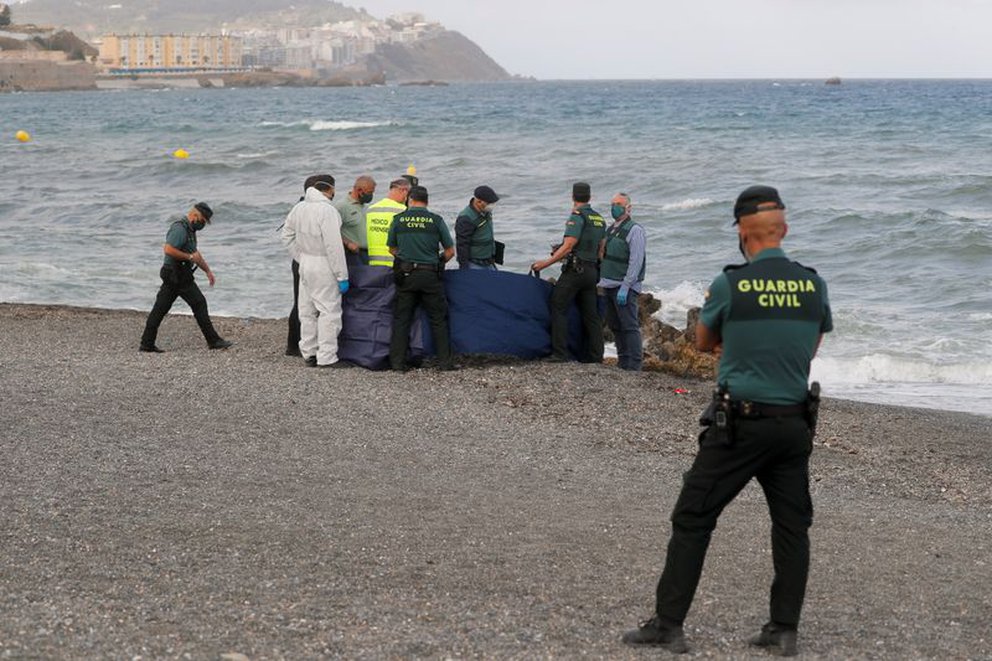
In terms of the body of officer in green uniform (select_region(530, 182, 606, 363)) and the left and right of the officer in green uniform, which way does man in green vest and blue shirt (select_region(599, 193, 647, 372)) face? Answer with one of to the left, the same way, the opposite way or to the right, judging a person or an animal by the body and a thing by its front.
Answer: to the left

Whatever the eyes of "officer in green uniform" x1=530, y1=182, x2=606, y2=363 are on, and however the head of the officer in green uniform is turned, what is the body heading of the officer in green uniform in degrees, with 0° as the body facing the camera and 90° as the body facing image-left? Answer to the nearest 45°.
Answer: approximately 135°

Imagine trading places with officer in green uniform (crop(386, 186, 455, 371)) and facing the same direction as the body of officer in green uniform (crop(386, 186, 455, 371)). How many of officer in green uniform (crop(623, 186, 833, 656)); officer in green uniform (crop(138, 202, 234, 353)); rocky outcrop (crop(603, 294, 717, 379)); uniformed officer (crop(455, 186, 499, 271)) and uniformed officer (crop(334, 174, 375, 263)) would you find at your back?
1

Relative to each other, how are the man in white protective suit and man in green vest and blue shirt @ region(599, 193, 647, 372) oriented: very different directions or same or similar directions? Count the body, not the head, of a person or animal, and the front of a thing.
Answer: very different directions

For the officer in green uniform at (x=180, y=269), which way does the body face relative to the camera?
to the viewer's right

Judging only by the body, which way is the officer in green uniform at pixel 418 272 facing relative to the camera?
away from the camera

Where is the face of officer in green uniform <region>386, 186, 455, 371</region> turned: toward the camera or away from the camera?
away from the camera

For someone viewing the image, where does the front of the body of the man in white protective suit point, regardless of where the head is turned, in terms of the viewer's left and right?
facing away from the viewer and to the right of the viewer

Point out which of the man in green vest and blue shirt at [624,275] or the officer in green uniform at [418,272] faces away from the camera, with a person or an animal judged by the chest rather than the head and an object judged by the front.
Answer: the officer in green uniform

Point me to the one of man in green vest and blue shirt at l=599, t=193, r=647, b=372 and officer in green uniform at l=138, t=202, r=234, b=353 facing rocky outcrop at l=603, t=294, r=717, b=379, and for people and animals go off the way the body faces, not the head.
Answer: the officer in green uniform

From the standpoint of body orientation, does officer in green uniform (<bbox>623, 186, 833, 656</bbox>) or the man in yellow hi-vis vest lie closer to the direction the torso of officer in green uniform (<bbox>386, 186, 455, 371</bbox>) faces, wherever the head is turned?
the man in yellow hi-vis vest

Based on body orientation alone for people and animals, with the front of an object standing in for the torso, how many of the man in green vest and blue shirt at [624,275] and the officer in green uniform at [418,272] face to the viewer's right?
0

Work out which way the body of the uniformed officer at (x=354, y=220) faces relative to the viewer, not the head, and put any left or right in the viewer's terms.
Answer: facing the viewer and to the right of the viewer

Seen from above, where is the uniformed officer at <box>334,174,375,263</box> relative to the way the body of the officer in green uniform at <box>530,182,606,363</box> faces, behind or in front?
in front

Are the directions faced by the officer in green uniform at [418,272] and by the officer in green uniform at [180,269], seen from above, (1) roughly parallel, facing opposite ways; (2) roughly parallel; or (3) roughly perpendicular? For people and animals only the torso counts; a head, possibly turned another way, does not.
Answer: roughly perpendicular

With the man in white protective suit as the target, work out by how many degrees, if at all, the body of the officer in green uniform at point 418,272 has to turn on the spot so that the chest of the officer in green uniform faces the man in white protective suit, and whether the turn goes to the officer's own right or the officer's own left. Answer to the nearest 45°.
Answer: approximately 90° to the officer's own left
